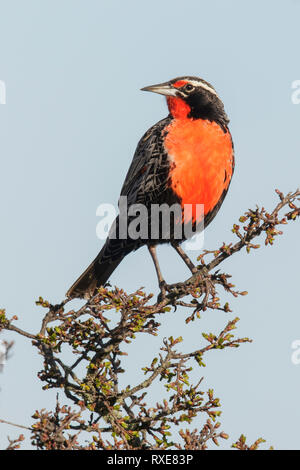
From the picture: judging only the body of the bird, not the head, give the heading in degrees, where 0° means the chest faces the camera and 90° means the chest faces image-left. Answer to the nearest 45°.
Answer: approximately 315°
